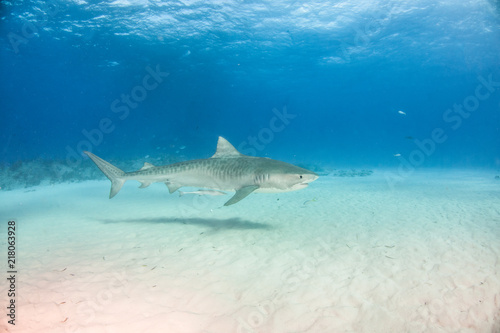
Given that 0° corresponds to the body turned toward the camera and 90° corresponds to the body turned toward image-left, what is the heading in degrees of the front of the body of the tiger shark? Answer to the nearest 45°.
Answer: approximately 270°
